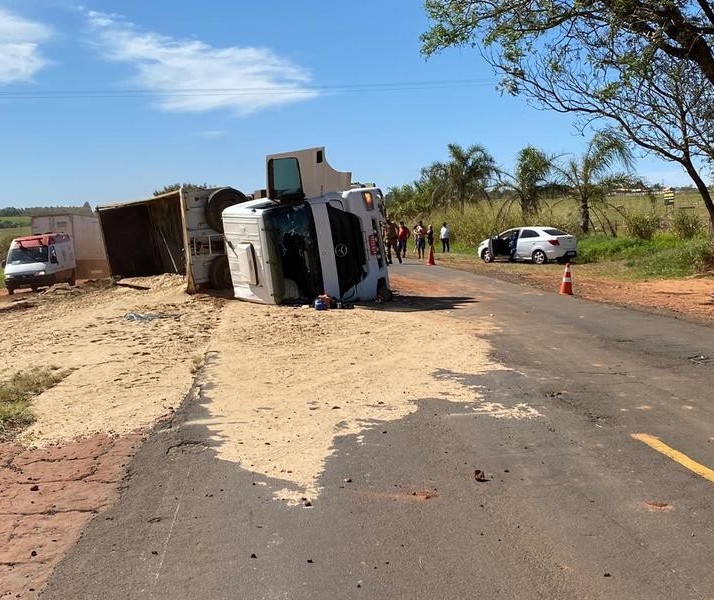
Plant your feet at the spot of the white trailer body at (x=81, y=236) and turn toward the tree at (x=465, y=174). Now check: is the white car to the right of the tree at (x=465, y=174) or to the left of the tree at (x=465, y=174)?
right

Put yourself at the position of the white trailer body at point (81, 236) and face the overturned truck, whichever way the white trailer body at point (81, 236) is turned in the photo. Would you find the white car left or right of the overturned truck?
left

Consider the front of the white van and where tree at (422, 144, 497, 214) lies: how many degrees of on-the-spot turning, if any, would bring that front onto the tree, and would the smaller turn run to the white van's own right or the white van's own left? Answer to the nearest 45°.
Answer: approximately 135° to the white van's own left

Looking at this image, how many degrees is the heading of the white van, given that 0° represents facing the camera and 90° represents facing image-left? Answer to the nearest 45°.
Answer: approximately 45°

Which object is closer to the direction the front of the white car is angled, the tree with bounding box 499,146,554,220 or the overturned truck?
the tree

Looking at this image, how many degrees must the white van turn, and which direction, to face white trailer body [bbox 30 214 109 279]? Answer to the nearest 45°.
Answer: approximately 135° to its right

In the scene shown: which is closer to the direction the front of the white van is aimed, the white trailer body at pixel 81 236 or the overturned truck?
the overturned truck
